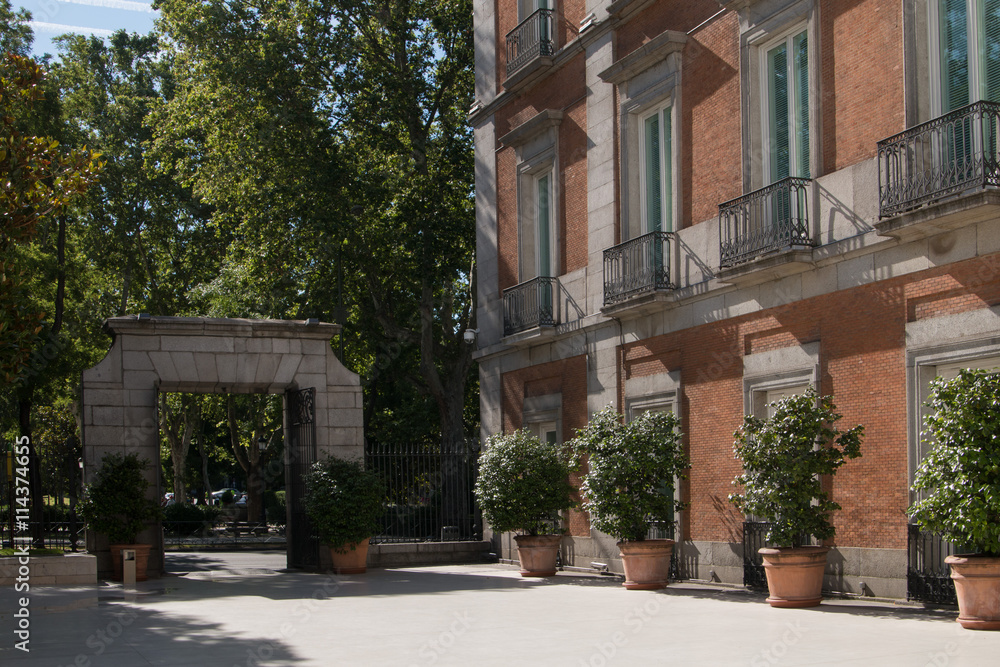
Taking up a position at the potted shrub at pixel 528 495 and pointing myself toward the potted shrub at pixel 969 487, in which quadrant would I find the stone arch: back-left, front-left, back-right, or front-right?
back-right

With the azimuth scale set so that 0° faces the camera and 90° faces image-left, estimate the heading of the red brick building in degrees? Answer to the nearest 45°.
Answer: approximately 45°
